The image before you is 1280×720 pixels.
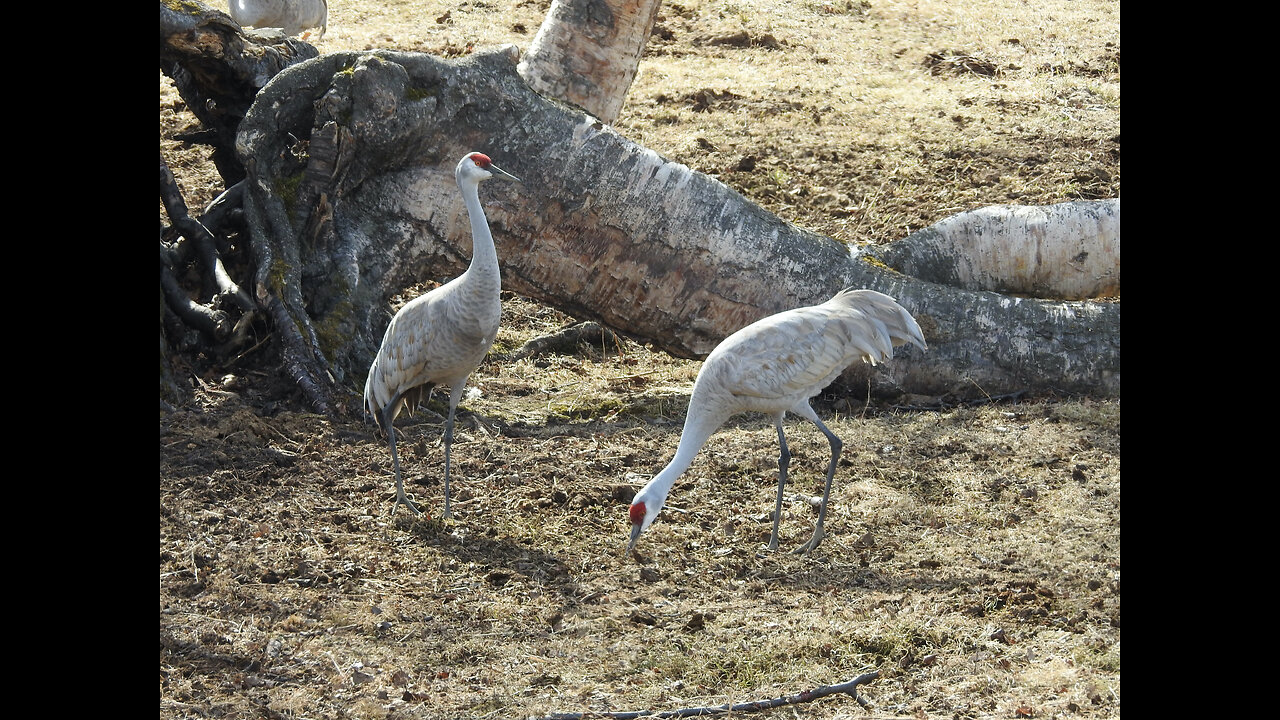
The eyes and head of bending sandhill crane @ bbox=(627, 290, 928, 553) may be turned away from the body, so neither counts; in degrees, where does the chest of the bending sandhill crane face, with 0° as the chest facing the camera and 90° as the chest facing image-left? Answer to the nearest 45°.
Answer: approximately 90°

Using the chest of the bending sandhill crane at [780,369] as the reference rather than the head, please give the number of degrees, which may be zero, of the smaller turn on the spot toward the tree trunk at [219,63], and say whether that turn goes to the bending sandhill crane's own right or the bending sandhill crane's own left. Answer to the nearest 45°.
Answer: approximately 45° to the bending sandhill crane's own right

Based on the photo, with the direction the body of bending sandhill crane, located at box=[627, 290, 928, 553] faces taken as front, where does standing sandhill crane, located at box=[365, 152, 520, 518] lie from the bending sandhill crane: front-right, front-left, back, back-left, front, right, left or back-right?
front

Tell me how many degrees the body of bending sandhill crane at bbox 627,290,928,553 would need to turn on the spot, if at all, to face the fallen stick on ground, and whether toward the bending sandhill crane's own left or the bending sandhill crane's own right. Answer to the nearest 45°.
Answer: approximately 90° to the bending sandhill crane's own left

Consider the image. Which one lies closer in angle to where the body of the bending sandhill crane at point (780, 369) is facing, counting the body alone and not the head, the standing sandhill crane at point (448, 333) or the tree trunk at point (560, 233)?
the standing sandhill crane

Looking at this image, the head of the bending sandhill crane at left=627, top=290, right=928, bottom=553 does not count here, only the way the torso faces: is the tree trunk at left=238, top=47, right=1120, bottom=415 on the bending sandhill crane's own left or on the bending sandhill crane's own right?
on the bending sandhill crane's own right
